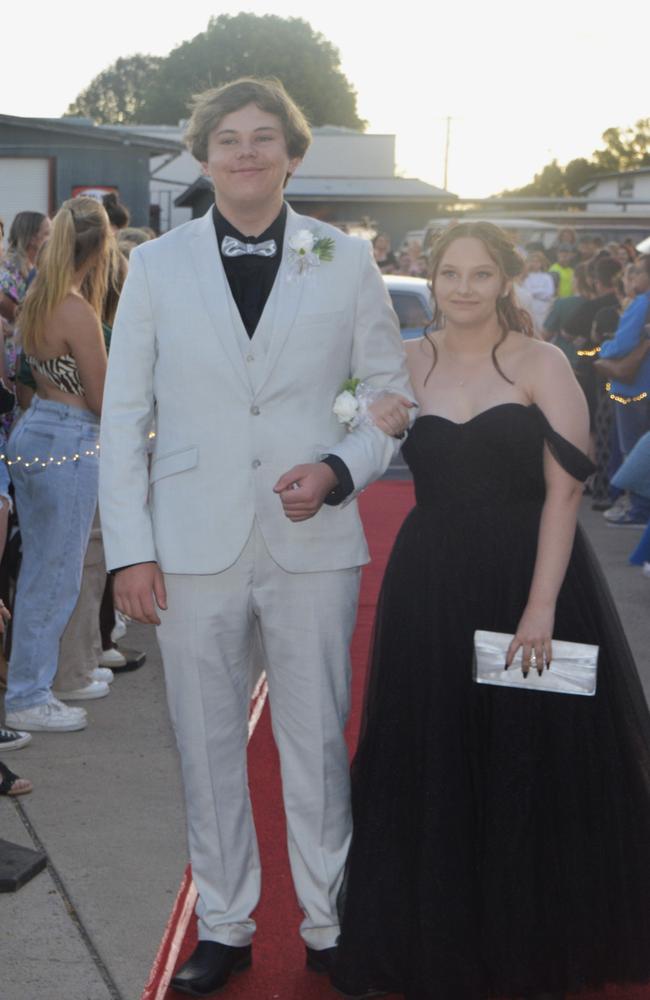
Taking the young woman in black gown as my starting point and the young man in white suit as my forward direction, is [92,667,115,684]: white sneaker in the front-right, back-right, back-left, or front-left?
front-right

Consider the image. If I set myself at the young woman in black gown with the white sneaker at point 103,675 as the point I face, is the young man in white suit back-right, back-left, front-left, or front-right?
front-left

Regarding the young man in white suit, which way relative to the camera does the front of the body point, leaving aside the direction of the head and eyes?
toward the camera

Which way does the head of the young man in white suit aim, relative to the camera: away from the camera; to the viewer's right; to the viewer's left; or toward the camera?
toward the camera

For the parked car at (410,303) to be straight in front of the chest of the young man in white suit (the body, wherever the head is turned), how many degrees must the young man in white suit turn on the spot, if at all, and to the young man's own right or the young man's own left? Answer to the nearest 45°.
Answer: approximately 180°

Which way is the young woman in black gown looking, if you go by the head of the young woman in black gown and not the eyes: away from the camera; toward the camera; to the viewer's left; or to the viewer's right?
toward the camera

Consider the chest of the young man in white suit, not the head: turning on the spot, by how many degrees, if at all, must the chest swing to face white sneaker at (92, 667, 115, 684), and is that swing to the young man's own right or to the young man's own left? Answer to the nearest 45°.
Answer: approximately 180°
